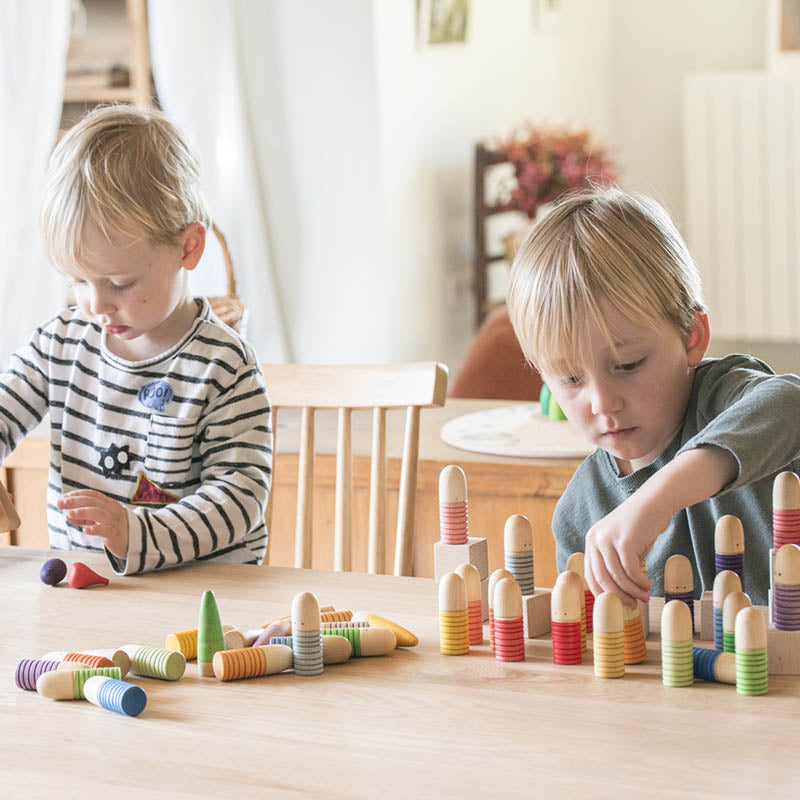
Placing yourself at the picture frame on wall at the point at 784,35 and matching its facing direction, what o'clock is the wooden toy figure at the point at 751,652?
The wooden toy figure is roughly at 12 o'clock from the picture frame on wall.

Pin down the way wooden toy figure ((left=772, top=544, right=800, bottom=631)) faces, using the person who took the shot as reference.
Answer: facing the viewer and to the left of the viewer

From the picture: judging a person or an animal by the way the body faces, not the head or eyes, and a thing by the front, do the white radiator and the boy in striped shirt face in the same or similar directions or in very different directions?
same or similar directions

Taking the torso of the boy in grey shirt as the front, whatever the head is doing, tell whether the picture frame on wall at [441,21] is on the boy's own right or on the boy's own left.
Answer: on the boy's own right

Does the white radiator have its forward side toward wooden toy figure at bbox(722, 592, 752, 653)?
yes

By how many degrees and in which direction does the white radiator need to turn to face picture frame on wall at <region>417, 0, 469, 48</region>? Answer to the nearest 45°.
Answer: approximately 45° to its right

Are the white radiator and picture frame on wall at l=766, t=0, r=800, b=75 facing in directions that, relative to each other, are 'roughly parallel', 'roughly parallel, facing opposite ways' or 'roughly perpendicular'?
roughly parallel

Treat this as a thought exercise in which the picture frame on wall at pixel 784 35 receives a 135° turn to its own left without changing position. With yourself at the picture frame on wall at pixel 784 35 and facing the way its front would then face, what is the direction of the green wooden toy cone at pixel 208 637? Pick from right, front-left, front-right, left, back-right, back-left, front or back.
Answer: back-right

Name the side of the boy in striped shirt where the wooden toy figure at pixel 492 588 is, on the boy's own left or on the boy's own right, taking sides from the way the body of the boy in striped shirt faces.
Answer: on the boy's own left

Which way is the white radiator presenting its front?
toward the camera
